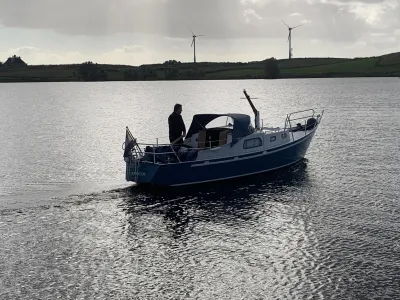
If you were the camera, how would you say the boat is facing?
facing away from the viewer and to the right of the viewer
